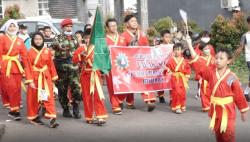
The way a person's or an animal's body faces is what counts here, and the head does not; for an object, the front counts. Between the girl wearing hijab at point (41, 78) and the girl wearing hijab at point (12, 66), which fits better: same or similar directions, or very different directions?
same or similar directions

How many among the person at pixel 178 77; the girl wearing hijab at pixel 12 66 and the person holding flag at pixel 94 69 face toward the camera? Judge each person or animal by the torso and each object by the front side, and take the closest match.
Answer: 3

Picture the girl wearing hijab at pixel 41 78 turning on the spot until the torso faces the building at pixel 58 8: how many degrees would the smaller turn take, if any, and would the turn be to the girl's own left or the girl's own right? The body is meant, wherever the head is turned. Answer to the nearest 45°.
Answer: approximately 180°

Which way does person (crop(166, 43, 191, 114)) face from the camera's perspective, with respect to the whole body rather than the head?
toward the camera

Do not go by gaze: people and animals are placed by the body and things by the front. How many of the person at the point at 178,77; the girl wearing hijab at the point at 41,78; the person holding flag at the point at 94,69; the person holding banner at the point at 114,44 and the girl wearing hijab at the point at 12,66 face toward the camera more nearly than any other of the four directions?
5

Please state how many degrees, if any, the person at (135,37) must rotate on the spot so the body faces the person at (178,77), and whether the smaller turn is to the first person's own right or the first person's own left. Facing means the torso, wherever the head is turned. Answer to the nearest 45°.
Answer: approximately 45° to the first person's own left

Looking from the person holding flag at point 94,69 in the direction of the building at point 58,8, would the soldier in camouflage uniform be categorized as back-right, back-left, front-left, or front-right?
front-left

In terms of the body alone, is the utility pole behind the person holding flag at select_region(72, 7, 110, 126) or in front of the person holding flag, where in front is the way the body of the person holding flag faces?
behind

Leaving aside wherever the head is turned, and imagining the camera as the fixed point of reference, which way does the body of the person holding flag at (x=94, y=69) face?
toward the camera

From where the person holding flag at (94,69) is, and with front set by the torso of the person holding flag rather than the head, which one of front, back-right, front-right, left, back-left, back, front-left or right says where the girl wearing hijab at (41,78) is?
right

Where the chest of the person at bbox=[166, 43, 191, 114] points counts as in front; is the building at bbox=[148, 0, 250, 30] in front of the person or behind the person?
behind

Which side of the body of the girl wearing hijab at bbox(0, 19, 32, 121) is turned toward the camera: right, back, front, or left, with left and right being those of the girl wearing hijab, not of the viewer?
front
